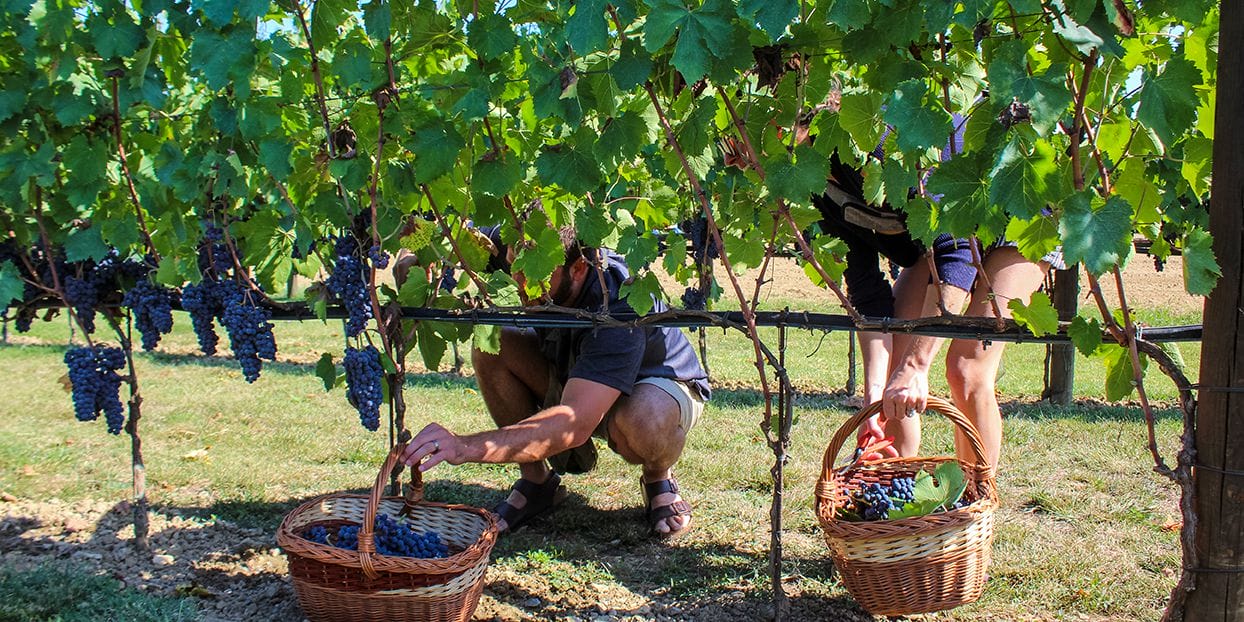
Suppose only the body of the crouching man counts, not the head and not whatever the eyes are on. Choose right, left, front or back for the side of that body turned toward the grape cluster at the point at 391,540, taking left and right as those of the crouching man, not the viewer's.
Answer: front

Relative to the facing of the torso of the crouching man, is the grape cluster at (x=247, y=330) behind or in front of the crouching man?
in front

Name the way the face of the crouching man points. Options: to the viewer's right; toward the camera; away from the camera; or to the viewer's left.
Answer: to the viewer's left

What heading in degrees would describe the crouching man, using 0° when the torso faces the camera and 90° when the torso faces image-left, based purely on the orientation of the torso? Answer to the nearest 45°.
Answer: approximately 45°

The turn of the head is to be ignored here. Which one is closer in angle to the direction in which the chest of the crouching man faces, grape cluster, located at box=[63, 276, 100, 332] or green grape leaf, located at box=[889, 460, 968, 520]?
the grape cluster

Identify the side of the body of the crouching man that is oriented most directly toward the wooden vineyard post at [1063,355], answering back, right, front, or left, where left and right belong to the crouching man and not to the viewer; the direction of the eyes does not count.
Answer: back

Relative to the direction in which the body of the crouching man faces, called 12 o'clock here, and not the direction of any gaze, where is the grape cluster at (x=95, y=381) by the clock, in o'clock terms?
The grape cluster is roughly at 1 o'clock from the crouching man.

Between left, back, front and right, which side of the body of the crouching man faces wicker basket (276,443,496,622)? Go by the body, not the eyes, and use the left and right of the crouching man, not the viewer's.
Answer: front
